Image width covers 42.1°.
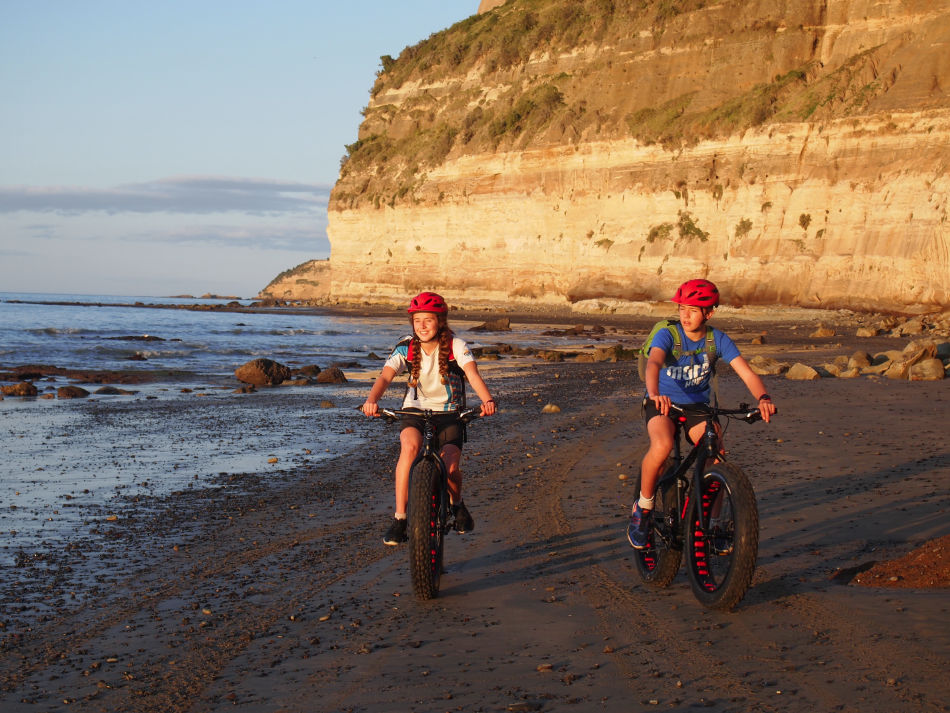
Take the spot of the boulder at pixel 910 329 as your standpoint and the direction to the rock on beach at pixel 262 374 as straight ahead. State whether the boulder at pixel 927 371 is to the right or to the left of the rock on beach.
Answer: left

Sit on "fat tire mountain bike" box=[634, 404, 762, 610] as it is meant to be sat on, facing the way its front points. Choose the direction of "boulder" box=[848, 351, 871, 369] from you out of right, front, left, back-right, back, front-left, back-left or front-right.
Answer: back-left

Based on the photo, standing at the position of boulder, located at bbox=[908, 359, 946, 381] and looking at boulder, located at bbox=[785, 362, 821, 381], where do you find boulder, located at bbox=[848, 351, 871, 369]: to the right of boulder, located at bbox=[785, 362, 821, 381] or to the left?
right

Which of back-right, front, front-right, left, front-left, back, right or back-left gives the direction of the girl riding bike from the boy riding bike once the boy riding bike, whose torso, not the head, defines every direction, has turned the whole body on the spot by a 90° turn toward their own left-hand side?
back

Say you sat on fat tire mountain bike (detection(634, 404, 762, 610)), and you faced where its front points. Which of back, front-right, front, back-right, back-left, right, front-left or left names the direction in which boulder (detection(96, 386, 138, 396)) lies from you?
back

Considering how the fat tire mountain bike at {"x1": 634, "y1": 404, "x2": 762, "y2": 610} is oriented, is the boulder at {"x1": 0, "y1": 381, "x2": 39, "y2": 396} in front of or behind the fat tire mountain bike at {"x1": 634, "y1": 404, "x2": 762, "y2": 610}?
behind

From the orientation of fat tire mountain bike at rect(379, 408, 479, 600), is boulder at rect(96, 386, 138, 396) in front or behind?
behind

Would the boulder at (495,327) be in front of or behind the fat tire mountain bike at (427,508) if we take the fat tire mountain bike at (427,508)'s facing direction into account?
behind

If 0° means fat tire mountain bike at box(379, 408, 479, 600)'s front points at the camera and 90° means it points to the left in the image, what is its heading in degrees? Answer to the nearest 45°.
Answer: approximately 0°

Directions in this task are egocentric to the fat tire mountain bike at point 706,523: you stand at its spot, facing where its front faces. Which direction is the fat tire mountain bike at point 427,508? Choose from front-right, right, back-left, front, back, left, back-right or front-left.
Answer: back-right

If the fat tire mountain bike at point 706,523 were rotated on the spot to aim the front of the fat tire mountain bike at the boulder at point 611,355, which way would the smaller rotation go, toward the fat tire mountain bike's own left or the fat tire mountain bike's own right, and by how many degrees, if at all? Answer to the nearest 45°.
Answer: approximately 135° to the fat tire mountain bike's own left

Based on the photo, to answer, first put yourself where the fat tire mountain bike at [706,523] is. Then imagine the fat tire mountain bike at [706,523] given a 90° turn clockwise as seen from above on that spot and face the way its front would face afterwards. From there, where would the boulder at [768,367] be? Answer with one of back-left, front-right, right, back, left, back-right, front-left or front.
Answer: back-right

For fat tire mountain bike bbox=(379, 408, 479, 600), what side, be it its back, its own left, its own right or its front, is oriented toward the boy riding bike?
left
